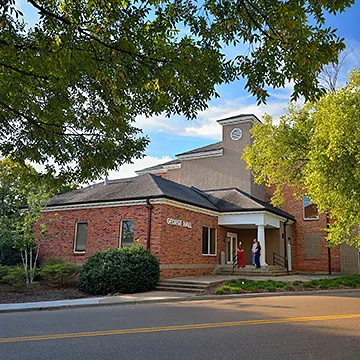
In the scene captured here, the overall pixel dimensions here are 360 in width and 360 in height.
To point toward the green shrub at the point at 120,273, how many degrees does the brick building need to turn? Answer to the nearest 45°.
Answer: approximately 90° to its right

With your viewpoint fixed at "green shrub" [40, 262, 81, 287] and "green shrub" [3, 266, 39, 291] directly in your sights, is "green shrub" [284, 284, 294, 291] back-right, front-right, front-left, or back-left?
back-left

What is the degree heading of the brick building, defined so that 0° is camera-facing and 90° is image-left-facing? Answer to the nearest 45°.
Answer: approximately 315°

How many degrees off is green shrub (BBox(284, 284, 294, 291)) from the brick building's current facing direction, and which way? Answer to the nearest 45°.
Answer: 0° — it already faces it

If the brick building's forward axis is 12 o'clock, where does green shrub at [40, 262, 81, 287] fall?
The green shrub is roughly at 3 o'clock from the brick building.

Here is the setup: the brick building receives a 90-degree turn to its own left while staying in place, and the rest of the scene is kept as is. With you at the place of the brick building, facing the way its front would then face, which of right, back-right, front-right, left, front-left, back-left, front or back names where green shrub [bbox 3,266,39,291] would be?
back
